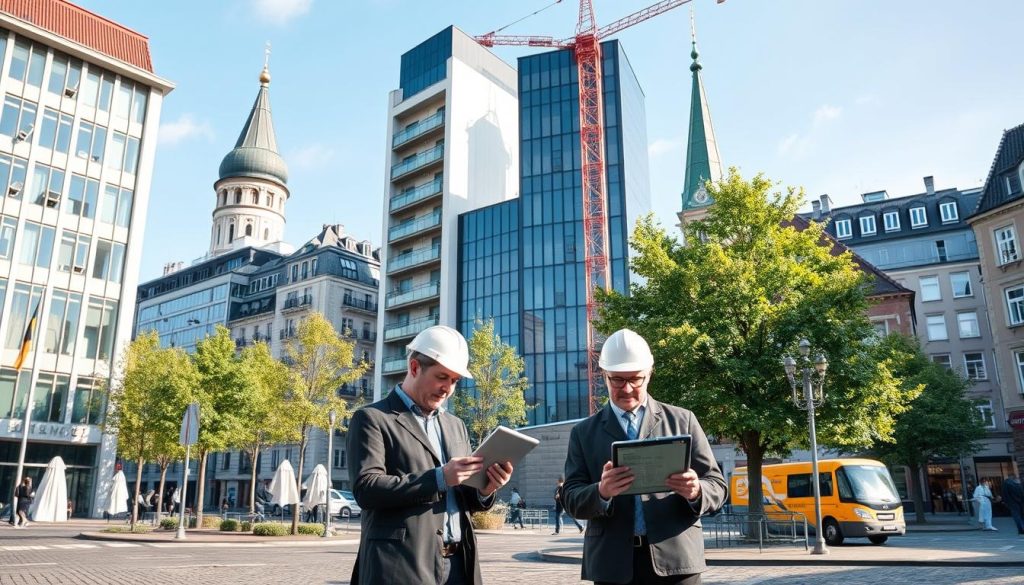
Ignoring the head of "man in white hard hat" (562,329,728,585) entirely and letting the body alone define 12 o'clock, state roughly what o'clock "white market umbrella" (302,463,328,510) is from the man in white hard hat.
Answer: The white market umbrella is roughly at 5 o'clock from the man in white hard hat.

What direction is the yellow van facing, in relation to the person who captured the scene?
facing the viewer and to the right of the viewer

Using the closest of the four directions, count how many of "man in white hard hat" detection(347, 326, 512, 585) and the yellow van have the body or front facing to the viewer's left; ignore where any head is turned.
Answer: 0

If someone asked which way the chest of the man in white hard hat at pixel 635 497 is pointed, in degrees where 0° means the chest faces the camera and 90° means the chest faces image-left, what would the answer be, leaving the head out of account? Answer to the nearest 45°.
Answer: approximately 0°

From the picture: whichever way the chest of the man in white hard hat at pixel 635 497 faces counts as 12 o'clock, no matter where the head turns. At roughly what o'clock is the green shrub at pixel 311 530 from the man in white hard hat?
The green shrub is roughly at 5 o'clock from the man in white hard hat.

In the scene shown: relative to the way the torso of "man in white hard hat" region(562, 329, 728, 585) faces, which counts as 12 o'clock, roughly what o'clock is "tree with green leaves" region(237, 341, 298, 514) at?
The tree with green leaves is roughly at 5 o'clock from the man in white hard hat.

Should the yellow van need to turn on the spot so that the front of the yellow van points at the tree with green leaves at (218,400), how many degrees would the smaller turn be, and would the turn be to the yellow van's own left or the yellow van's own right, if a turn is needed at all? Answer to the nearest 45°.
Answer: approximately 135° to the yellow van's own right

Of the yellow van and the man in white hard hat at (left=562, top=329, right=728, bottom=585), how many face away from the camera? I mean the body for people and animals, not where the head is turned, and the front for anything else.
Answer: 0

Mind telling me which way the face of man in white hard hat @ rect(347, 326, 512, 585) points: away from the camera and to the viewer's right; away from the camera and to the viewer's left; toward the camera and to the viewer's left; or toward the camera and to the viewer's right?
toward the camera and to the viewer's right

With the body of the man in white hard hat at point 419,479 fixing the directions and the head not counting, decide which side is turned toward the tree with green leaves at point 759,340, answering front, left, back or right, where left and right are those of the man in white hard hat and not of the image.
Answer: left

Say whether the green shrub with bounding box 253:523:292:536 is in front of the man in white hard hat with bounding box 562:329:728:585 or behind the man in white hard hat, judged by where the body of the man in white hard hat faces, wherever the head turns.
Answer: behind

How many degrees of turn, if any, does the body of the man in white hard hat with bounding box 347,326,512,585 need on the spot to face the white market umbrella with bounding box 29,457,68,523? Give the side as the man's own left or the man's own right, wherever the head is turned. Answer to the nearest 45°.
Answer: approximately 180°

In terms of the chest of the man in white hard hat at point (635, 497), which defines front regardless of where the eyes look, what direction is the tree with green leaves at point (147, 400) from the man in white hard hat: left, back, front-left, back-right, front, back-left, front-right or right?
back-right
